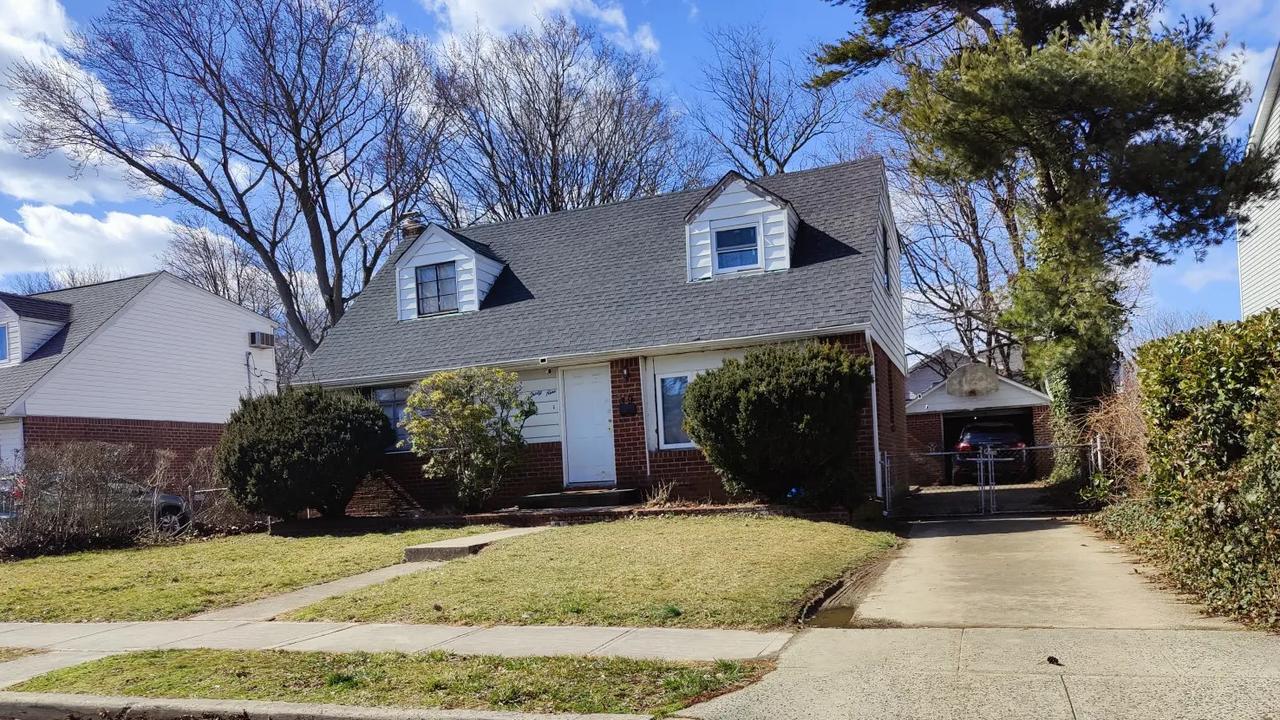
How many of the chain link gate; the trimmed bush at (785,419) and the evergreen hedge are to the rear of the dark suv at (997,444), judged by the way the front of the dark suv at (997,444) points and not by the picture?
3

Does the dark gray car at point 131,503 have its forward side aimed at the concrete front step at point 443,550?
no

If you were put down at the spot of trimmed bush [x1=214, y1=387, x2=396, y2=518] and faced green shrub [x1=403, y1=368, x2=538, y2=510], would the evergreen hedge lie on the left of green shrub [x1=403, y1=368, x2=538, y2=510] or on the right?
right

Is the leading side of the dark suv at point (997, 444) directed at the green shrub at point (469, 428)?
no

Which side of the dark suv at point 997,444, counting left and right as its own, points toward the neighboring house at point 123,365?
left

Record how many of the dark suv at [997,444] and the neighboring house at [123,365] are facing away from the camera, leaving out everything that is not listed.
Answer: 1

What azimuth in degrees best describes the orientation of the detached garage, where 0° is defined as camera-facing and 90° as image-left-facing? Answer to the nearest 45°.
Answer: approximately 0°

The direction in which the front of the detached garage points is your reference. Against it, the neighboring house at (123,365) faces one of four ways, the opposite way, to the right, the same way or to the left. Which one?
the same way

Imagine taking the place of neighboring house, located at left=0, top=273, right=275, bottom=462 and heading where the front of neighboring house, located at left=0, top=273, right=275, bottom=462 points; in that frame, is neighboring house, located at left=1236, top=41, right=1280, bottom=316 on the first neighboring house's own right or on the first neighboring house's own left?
on the first neighboring house's own left

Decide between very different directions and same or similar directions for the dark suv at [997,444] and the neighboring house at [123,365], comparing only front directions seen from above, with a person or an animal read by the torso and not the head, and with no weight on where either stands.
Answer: very different directions

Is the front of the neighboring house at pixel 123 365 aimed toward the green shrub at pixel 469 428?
no

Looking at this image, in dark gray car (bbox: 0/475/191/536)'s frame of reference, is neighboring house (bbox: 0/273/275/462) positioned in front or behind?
in front

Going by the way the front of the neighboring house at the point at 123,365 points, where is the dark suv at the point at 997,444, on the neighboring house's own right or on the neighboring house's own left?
on the neighboring house's own left

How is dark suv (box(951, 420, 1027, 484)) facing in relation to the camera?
away from the camera

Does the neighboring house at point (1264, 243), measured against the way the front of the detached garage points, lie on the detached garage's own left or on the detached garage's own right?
on the detached garage's own left

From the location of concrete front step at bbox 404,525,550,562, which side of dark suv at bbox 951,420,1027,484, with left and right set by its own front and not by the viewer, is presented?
back
